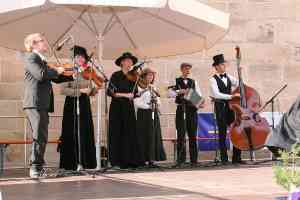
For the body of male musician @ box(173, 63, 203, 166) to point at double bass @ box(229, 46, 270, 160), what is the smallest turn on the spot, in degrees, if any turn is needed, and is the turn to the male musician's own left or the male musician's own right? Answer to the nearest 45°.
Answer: approximately 90° to the male musician's own left

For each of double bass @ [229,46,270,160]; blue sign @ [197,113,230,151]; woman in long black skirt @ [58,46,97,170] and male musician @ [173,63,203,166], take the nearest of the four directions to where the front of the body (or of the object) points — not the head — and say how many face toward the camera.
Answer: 4

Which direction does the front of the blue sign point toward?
toward the camera

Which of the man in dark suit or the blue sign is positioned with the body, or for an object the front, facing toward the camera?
the blue sign

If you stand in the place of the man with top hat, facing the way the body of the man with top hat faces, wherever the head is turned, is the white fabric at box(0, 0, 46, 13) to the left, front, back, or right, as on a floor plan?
right

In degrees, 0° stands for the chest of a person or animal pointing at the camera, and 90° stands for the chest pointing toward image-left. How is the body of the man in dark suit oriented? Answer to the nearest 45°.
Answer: approximately 270°

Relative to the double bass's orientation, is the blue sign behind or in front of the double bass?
behind

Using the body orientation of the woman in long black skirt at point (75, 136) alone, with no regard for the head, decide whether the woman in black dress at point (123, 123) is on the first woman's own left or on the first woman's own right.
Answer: on the first woman's own left

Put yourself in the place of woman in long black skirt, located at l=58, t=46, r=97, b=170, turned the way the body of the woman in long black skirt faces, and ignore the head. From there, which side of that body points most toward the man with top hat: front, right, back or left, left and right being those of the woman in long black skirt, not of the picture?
left

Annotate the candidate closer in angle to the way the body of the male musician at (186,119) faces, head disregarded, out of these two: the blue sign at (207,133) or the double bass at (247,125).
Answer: the double bass

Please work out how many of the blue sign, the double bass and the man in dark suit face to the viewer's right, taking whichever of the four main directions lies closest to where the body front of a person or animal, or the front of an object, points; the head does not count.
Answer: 1

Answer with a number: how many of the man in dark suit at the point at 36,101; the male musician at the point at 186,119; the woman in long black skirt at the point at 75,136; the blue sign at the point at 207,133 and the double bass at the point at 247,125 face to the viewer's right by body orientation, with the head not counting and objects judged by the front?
1

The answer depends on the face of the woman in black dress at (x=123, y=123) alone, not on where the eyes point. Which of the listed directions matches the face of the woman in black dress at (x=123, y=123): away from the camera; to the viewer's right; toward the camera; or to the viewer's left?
toward the camera
